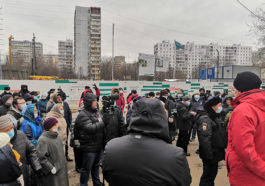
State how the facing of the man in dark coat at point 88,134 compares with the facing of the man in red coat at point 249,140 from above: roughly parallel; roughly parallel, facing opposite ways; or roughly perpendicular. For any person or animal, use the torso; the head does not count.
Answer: roughly perpendicular

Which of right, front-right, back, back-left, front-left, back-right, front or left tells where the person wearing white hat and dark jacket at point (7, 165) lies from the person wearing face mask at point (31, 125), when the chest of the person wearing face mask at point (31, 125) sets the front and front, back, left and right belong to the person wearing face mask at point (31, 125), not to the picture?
right

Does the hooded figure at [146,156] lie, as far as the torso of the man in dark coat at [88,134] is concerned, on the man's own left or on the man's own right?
on the man's own right

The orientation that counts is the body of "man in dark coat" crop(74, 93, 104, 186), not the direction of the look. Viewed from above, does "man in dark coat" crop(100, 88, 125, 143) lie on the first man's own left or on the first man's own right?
on the first man's own left

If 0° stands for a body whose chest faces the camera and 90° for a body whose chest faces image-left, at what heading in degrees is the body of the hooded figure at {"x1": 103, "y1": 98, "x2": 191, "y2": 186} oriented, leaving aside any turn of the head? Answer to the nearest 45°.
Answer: approximately 180°

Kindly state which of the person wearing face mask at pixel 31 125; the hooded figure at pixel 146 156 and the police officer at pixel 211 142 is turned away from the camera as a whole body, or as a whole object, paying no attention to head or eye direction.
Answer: the hooded figure
